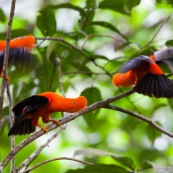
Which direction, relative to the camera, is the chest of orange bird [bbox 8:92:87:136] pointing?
to the viewer's right

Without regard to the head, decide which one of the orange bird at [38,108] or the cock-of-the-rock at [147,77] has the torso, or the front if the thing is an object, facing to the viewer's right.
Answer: the orange bird

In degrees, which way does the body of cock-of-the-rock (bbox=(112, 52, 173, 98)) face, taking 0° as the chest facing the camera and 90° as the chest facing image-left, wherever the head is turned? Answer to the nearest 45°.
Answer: approximately 90°

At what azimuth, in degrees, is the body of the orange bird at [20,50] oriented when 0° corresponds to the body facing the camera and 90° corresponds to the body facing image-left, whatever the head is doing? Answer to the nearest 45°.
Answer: approximately 270°

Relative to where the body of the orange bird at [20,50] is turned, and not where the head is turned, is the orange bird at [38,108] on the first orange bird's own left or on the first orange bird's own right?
on the first orange bird's own right

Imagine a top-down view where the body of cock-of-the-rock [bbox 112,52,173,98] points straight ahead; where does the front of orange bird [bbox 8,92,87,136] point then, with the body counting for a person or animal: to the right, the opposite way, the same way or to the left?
the opposite way

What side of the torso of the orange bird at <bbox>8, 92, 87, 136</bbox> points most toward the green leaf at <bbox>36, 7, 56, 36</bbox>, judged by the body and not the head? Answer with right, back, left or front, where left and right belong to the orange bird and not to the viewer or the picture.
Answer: left

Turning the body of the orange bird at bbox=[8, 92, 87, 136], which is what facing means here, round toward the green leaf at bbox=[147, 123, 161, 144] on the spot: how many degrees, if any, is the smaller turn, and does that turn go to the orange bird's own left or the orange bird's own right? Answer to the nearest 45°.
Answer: approximately 45° to the orange bird's own left

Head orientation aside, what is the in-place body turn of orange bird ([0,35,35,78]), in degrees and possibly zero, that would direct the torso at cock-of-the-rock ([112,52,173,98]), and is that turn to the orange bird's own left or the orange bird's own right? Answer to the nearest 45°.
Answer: approximately 45° to the orange bird's own right
